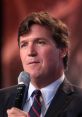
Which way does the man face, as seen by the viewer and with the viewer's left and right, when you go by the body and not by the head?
facing the viewer and to the left of the viewer

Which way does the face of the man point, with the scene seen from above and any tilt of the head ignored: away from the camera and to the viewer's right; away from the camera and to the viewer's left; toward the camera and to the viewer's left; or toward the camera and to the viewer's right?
toward the camera and to the viewer's left
